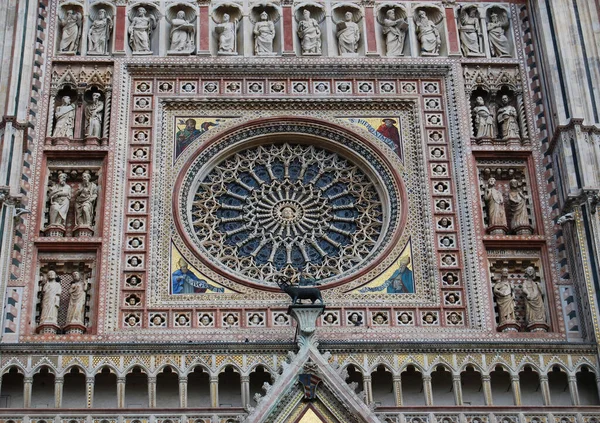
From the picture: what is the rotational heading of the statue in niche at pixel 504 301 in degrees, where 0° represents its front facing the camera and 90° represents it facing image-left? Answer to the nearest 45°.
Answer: approximately 0°

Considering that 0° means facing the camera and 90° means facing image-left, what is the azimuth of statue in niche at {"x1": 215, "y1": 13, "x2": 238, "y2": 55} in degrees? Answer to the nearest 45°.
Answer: approximately 0°

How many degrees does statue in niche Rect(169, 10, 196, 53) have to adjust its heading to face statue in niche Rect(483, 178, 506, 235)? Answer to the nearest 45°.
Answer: approximately 90° to its left
